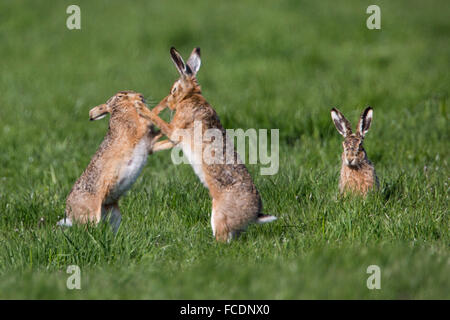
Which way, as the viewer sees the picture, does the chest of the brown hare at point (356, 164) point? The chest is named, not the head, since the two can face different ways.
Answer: toward the camera

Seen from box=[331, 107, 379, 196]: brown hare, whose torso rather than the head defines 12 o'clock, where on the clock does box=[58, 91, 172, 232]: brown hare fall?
box=[58, 91, 172, 232]: brown hare is roughly at 2 o'clock from box=[331, 107, 379, 196]: brown hare.

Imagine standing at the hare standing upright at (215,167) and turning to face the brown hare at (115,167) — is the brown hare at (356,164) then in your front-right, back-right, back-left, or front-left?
back-right

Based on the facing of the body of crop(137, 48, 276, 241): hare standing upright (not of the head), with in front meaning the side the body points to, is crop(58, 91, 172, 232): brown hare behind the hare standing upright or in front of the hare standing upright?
in front

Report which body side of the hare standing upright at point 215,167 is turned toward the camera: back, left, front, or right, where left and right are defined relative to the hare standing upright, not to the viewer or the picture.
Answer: left

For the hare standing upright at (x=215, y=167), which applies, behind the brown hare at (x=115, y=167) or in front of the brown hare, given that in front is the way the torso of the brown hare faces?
in front

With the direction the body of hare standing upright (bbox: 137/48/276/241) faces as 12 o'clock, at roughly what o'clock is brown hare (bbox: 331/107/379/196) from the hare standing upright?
The brown hare is roughly at 5 o'clock from the hare standing upright.

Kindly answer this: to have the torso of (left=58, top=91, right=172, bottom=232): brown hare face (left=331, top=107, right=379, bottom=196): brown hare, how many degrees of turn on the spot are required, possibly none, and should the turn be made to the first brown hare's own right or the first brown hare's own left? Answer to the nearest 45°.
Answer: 0° — it already faces it

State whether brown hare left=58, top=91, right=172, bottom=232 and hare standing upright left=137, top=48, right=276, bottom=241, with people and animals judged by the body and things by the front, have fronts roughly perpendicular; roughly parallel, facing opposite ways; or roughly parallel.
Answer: roughly parallel, facing opposite ways

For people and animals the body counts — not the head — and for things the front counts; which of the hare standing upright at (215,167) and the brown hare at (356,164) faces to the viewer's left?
the hare standing upright

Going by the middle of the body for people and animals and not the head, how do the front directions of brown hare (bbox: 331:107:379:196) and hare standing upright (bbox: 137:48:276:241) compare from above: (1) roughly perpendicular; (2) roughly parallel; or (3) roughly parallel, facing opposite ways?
roughly perpendicular

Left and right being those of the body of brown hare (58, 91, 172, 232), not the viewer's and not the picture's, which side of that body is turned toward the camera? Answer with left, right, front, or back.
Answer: right

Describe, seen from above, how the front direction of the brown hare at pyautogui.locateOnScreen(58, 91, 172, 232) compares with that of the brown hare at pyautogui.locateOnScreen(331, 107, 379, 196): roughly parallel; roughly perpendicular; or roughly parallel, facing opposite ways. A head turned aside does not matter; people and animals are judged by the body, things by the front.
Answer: roughly perpendicular

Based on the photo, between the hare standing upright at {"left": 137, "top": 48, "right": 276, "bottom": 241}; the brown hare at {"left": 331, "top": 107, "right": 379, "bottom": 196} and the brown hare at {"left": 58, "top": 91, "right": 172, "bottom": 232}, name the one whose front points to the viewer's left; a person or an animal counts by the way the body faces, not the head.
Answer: the hare standing upright
